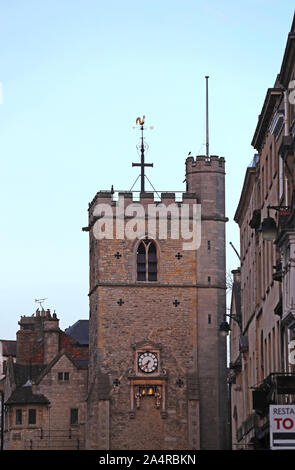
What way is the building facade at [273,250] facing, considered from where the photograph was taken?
facing to the left of the viewer
